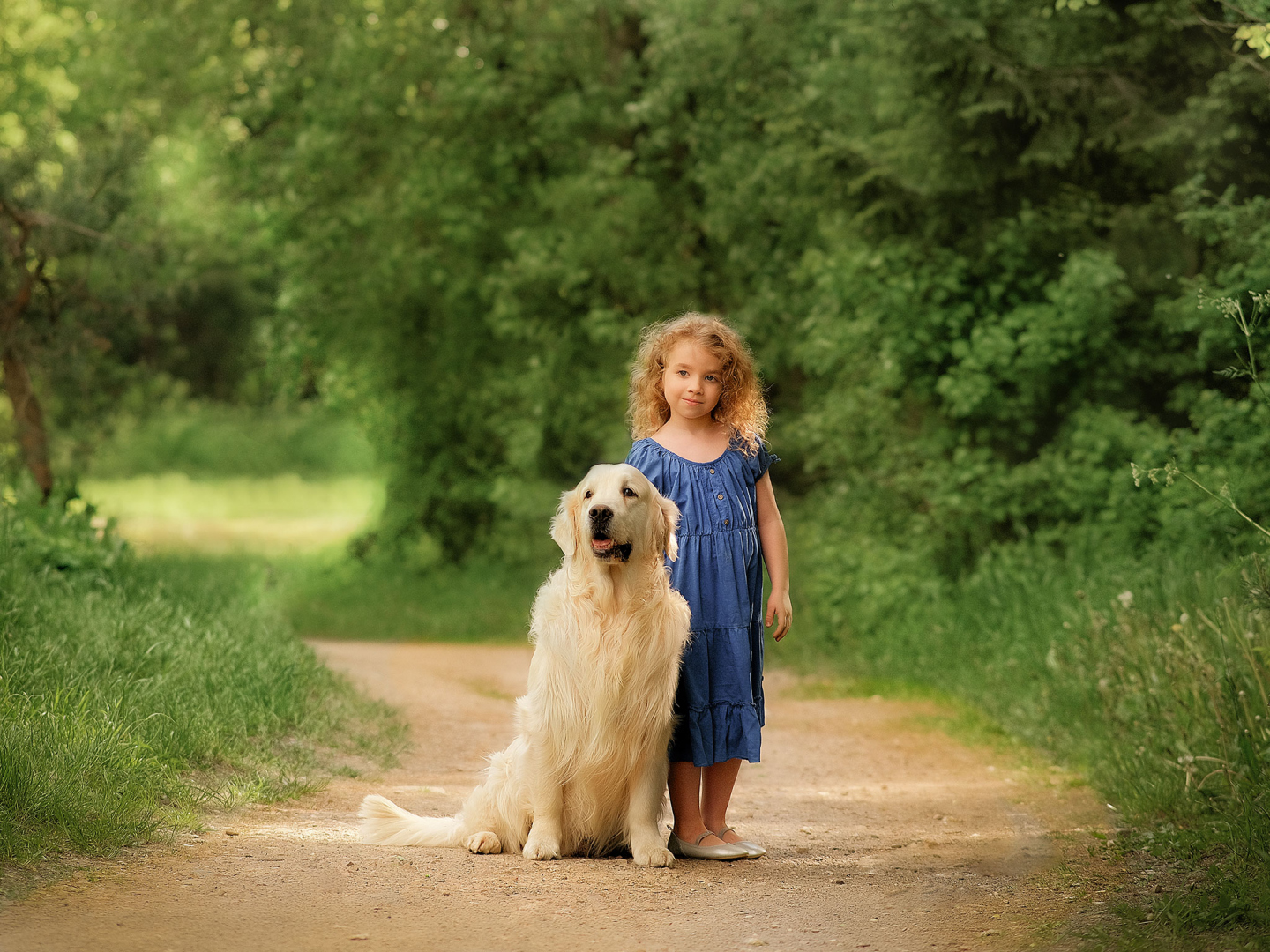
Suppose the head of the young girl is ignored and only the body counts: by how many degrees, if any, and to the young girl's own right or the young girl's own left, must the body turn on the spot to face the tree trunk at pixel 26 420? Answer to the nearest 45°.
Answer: approximately 180°

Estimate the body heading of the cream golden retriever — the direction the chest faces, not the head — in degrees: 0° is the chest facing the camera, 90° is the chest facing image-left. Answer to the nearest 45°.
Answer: approximately 0°

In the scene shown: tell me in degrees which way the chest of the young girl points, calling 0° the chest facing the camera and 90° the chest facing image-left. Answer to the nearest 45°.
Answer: approximately 315°
